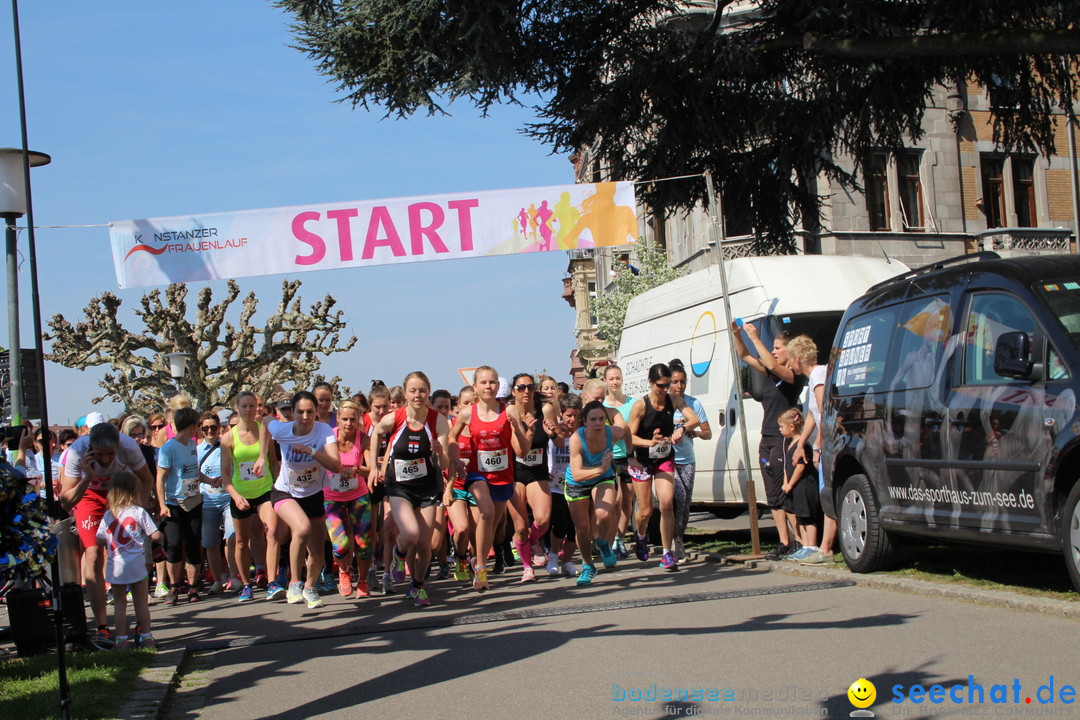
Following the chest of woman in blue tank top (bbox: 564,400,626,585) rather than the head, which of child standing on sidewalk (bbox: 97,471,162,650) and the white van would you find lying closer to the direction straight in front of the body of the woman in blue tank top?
the child standing on sidewalk

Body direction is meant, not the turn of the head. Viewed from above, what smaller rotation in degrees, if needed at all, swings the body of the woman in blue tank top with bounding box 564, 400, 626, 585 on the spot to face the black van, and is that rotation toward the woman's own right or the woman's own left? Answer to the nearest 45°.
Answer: approximately 45° to the woman's own left

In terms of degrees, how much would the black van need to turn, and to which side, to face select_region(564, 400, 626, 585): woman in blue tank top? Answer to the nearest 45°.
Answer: approximately 180°

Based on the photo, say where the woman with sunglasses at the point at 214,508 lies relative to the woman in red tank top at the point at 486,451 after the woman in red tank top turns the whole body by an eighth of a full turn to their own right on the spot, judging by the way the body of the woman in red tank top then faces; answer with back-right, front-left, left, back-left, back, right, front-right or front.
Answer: right

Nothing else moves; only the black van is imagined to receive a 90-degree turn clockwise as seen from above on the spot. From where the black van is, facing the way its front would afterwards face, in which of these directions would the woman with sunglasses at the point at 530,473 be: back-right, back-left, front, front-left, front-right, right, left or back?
right

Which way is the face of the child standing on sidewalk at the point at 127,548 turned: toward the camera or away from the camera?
away from the camera

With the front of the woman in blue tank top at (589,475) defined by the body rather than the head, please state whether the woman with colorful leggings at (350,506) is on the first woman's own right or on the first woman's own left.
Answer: on the first woman's own right

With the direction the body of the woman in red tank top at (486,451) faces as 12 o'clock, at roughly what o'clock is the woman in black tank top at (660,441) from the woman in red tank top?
The woman in black tank top is roughly at 8 o'clock from the woman in red tank top.
